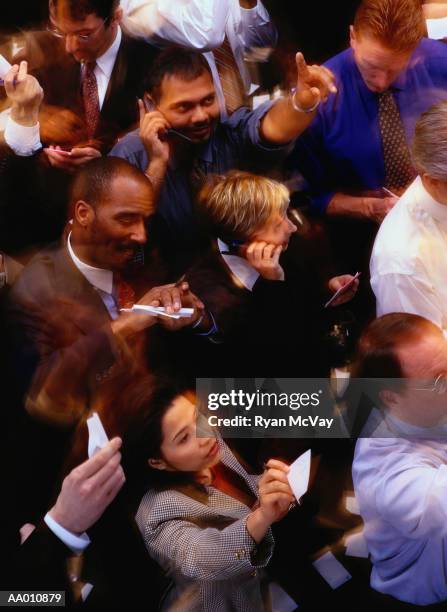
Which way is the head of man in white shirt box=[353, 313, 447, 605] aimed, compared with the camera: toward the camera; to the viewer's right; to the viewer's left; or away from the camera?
to the viewer's right

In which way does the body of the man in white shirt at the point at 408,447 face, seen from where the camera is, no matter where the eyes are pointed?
to the viewer's right

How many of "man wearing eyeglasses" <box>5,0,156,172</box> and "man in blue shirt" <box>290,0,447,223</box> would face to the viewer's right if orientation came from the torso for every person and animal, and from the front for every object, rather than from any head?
0

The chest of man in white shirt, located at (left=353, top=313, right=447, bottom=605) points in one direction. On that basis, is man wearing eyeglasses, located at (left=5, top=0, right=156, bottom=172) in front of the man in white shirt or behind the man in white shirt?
behind

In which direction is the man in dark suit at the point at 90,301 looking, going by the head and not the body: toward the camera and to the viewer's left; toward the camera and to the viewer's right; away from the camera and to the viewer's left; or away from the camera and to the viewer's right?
toward the camera and to the viewer's right

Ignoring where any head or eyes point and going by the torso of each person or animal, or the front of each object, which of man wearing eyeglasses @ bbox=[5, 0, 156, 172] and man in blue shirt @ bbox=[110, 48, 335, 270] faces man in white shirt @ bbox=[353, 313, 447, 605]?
the man in blue shirt

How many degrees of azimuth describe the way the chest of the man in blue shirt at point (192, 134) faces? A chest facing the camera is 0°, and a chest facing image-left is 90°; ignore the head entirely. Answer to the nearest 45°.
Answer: approximately 315°

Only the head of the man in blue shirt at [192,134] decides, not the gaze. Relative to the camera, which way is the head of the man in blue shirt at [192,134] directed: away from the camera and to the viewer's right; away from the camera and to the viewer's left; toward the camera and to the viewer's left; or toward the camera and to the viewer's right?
toward the camera and to the viewer's right

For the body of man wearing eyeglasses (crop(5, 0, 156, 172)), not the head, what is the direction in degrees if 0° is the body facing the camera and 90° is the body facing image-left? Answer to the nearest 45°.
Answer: approximately 45°

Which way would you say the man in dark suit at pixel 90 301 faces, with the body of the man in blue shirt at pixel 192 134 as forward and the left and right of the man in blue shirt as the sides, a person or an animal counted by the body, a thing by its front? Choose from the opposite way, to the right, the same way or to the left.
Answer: the same way
